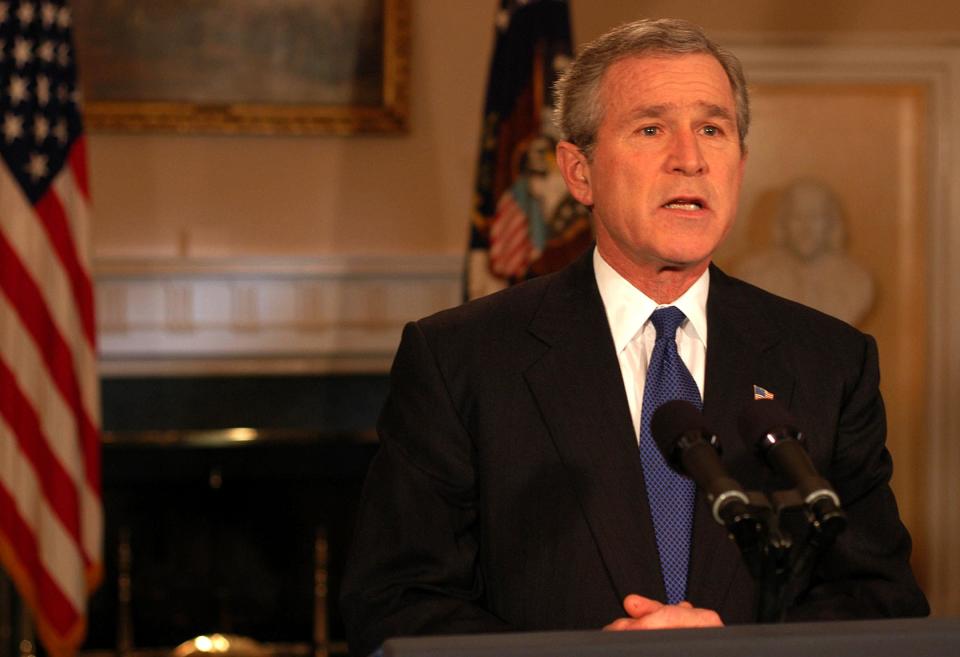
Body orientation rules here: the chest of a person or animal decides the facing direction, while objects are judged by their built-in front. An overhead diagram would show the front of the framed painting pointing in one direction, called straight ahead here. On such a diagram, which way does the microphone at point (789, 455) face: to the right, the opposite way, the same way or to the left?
the opposite way

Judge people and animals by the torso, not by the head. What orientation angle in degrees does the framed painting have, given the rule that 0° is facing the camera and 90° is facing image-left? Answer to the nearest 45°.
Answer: approximately 0°

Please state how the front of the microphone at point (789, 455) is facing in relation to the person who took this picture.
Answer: facing away from the viewer and to the left of the viewer

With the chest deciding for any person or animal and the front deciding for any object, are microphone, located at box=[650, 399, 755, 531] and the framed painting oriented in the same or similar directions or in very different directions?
very different directions

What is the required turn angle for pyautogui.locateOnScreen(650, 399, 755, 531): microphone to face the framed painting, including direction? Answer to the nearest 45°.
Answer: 0° — it already faces it

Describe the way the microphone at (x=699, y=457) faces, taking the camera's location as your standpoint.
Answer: facing away from the viewer and to the left of the viewer

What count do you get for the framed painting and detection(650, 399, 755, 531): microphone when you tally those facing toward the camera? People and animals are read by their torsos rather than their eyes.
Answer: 1
